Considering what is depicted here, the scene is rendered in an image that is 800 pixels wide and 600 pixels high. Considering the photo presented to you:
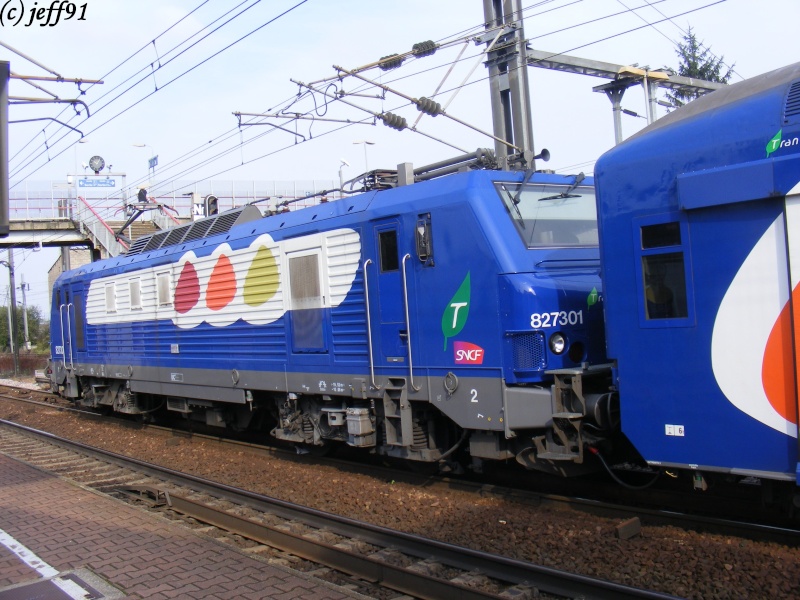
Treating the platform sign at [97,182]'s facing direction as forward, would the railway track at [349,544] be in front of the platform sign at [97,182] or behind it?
in front

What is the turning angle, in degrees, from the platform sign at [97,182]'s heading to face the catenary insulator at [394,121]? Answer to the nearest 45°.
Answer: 0° — it already faces it

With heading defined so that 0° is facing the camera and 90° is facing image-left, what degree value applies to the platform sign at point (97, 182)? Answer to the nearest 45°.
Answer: approximately 0°

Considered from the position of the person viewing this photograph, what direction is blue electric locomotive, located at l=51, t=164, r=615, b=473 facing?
facing the viewer and to the right of the viewer

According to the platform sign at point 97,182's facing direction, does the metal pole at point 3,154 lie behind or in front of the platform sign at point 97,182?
in front

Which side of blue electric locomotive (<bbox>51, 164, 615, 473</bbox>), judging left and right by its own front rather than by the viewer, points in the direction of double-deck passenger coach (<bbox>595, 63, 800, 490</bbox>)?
front

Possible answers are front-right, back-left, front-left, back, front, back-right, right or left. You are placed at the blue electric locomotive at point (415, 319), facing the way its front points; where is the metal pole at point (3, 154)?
right

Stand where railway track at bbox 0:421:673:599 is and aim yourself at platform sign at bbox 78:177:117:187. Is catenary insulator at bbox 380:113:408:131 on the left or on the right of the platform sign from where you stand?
right

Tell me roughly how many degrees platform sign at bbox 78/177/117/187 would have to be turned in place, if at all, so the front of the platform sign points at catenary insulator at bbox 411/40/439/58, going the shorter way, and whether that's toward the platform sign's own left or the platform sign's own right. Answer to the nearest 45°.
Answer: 0° — it already faces it
